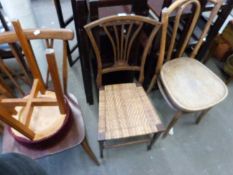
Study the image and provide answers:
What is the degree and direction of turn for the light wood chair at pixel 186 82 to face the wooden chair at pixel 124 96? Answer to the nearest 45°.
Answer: approximately 90° to its right

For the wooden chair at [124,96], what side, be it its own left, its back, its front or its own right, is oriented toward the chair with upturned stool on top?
right

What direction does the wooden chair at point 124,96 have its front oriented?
toward the camera

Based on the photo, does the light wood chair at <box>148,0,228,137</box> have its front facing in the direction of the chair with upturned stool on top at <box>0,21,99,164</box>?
no

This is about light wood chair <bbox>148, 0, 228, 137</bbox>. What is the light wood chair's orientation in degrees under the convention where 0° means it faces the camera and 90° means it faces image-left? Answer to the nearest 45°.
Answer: approximately 315°

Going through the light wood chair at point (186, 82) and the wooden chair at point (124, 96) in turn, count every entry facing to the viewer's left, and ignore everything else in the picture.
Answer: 0

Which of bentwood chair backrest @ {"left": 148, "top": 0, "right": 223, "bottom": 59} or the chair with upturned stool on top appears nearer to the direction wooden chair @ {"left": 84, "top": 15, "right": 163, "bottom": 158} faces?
the chair with upturned stool on top

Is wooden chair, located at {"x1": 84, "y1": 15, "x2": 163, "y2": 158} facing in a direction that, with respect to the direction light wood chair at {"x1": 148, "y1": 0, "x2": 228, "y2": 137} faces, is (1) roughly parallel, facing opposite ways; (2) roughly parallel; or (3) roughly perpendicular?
roughly parallel
